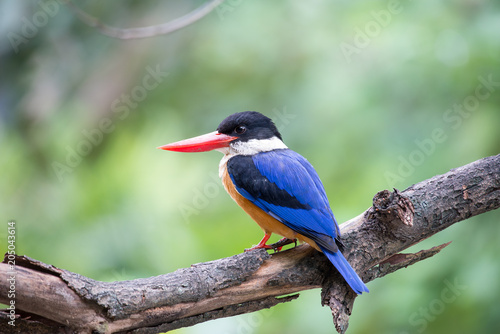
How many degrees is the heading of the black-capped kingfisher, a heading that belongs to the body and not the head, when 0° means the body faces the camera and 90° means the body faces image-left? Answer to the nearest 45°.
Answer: approximately 90°
